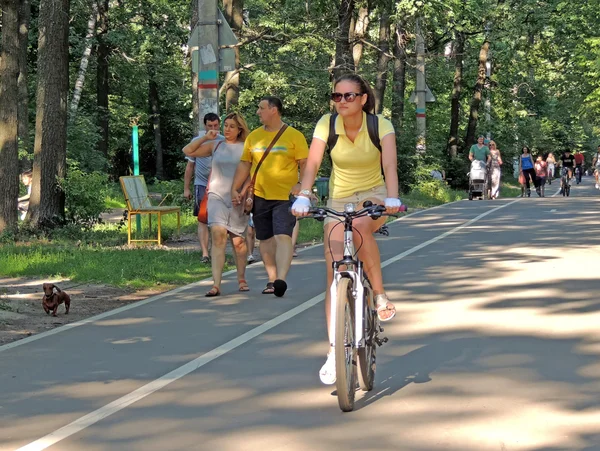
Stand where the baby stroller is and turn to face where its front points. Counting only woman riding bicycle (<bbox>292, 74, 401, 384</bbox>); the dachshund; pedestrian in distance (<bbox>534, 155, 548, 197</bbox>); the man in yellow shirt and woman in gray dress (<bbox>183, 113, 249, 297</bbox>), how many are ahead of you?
4

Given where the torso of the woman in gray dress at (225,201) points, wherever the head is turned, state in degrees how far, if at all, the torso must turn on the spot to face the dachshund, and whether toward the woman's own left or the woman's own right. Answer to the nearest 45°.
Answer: approximately 45° to the woman's own right

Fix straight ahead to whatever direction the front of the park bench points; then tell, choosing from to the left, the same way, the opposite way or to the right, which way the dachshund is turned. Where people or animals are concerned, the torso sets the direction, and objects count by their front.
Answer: to the right

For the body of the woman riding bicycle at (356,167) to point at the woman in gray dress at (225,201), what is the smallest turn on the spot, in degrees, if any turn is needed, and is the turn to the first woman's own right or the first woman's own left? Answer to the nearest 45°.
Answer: approximately 180°

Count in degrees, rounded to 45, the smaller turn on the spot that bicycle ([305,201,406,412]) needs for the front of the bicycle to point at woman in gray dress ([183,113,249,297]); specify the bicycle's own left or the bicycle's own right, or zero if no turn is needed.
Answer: approximately 180°

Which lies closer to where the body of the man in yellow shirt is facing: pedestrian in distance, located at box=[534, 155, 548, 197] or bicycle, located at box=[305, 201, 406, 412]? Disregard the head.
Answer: the bicycle

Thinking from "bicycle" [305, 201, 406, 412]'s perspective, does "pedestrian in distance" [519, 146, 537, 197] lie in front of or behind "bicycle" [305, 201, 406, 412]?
behind

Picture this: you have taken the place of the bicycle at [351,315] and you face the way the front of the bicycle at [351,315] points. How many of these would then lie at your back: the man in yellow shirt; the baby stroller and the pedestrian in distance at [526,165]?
3

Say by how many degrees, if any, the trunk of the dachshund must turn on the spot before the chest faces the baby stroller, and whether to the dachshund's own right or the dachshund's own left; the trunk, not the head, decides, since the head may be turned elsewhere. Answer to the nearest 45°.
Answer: approximately 180°

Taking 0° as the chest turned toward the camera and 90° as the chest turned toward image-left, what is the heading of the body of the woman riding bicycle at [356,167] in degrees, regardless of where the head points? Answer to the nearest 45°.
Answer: approximately 0°

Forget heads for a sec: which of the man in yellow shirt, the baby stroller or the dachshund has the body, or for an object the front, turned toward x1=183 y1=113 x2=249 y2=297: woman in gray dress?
the baby stroller
